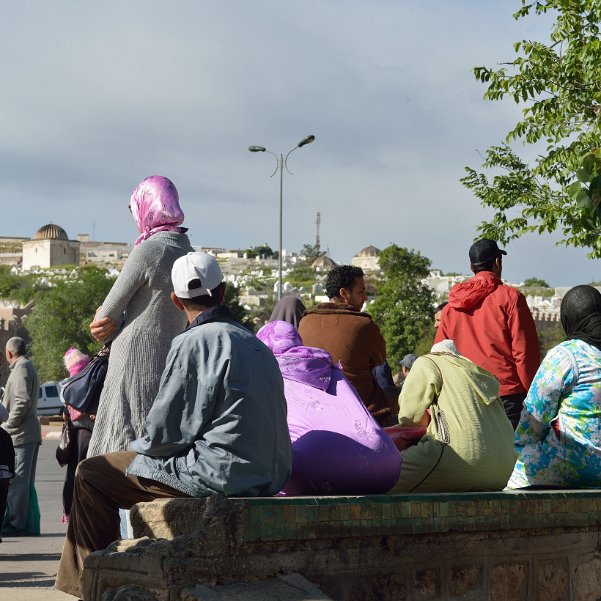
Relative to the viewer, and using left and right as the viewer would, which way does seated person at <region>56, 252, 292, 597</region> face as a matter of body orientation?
facing away from the viewer and to the left of the viewer

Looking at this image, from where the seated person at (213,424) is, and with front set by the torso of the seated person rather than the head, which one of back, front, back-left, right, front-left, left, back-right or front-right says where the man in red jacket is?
right

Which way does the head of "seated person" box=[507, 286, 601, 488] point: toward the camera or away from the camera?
away from the camera

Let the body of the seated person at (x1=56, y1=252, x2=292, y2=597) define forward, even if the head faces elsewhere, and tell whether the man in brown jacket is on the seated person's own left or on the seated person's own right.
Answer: on the seated person's own right

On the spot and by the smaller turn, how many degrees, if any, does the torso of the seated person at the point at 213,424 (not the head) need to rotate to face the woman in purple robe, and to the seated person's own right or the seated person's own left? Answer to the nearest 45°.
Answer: approximately 90° to the seated person's own right

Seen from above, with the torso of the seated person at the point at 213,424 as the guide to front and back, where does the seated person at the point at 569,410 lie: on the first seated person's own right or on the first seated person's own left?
on the first seated person's own right

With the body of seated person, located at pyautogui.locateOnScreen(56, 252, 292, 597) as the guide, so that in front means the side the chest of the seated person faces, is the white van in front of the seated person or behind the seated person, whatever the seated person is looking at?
in front

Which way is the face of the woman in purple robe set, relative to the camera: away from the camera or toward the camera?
away from the camera

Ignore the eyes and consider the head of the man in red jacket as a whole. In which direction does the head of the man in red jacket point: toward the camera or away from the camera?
away from the camera

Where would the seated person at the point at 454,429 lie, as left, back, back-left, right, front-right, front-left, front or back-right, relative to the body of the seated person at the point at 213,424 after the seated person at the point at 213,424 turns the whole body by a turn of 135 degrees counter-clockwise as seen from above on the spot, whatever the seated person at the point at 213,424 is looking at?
back-left

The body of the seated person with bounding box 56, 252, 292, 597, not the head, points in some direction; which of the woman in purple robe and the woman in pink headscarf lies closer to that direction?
the woman in pink headscarf
